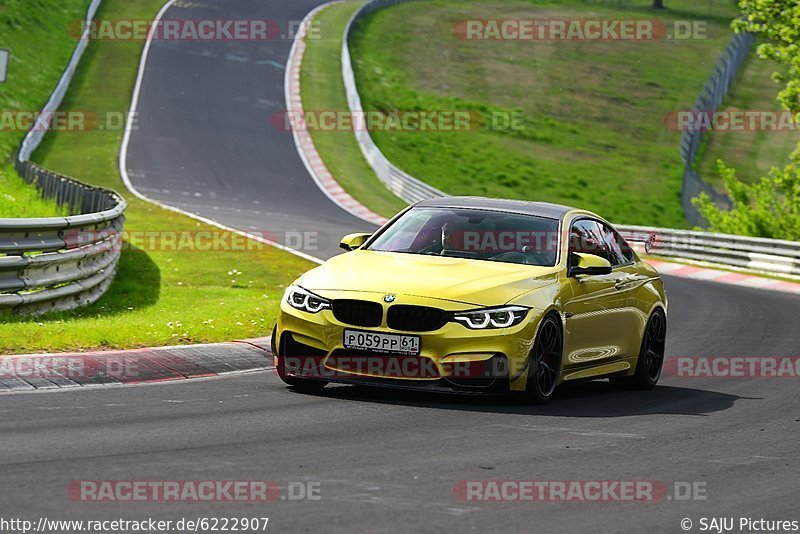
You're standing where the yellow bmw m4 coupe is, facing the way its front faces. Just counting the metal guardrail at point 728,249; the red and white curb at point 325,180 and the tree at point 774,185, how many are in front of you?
0

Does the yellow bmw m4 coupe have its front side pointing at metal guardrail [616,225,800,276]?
no

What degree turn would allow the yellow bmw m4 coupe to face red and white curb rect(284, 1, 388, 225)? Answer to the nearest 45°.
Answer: approximately 135° to its right

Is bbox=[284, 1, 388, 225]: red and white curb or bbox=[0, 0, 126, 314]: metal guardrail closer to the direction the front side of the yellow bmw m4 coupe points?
the metal guardrail

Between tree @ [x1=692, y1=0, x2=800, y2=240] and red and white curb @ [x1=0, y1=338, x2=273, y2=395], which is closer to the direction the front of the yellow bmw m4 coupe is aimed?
the red and white curb

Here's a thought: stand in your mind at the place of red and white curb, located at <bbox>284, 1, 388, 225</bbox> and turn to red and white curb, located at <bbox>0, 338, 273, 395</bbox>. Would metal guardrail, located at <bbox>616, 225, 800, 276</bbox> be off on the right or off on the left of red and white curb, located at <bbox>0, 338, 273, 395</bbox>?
left

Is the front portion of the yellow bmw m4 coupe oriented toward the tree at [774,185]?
no

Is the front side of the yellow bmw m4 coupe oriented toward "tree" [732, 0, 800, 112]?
no

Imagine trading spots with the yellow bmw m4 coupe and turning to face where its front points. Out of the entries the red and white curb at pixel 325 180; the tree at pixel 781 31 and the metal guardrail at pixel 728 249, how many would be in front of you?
0

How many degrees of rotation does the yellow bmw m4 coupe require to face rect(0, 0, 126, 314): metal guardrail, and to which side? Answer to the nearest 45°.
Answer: approximately 90° to its right

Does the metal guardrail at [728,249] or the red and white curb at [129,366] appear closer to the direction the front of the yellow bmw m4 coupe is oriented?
the red and white curb

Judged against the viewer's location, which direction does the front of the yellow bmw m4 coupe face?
facing the viewer and to the left of the viewer
